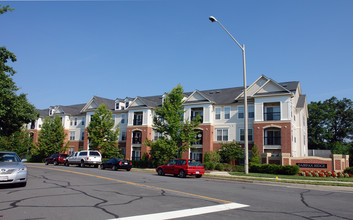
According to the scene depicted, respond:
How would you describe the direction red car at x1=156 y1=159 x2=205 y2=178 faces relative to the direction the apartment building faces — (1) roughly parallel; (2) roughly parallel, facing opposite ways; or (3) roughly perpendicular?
roughly perpendicular

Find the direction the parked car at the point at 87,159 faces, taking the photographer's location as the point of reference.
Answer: facing away from the viewer and to the left of the viewer

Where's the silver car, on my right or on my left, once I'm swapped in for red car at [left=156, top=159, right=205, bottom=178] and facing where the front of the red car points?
on my left

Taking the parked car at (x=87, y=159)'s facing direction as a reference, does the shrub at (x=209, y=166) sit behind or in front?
behind

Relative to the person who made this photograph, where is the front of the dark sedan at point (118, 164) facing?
facing away from the viewer and to the left of the viewer

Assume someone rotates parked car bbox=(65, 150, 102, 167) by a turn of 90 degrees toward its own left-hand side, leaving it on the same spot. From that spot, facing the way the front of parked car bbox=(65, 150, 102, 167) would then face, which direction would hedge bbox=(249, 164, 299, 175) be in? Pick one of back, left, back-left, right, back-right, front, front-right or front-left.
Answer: left

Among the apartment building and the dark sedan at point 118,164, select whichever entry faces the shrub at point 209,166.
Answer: the apartment building
